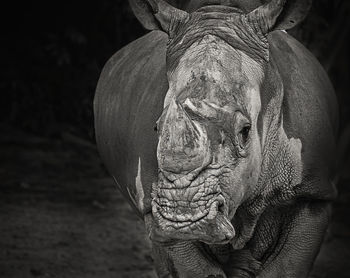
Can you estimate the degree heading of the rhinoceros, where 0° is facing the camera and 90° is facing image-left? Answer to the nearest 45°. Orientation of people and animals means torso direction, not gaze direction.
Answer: approximately 0°
